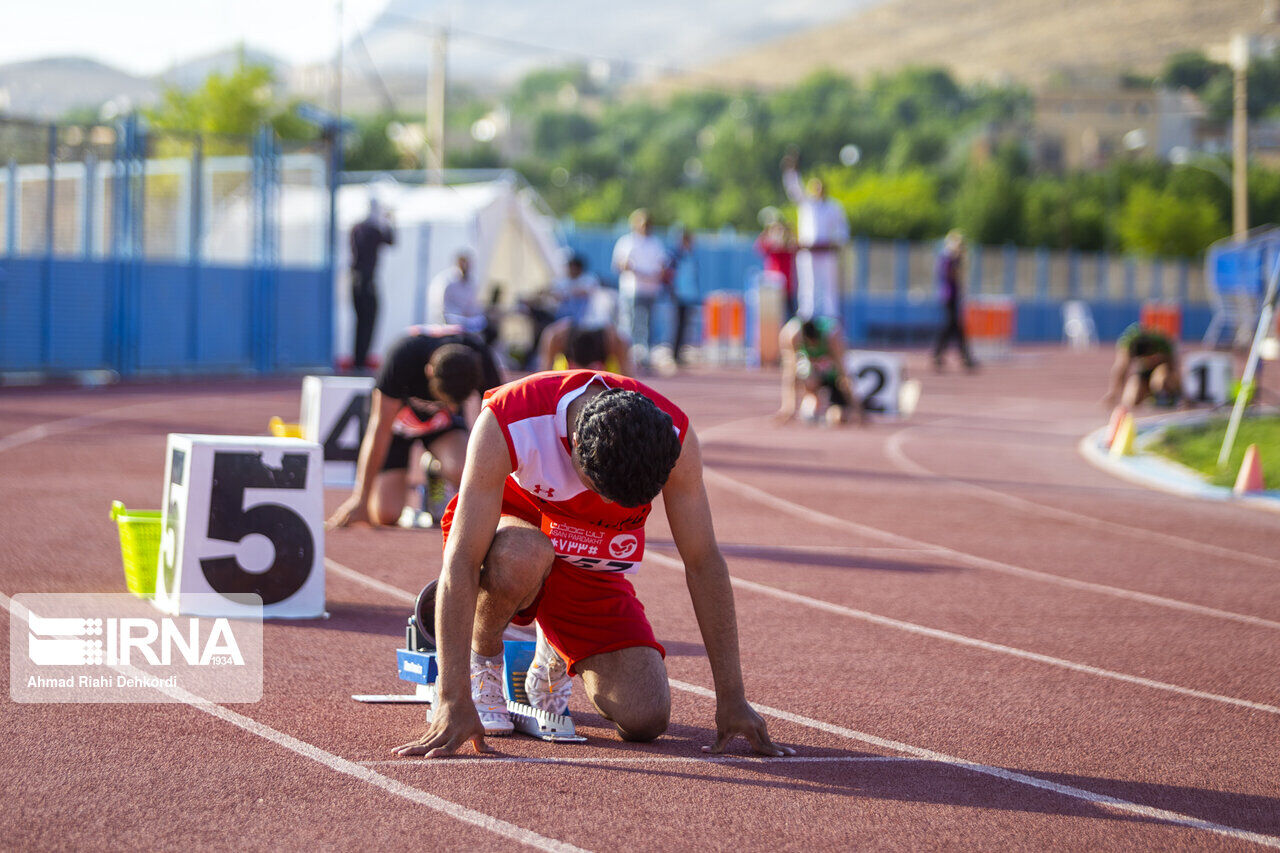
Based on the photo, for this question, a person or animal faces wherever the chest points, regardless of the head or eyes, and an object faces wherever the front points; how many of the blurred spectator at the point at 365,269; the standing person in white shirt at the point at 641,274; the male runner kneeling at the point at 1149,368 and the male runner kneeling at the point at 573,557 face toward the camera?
3

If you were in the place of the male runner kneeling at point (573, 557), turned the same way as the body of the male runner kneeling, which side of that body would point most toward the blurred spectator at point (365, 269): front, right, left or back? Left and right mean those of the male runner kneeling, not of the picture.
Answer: back

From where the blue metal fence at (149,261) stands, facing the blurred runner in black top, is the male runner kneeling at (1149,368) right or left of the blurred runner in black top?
left

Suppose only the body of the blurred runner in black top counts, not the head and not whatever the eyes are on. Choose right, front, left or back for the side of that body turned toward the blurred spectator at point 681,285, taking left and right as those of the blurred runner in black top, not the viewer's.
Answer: back

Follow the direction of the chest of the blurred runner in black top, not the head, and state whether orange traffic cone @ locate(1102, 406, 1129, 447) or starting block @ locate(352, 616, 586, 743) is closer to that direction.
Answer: the starting block

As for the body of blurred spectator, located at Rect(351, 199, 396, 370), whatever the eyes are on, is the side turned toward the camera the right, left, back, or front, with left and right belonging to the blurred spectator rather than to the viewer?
right

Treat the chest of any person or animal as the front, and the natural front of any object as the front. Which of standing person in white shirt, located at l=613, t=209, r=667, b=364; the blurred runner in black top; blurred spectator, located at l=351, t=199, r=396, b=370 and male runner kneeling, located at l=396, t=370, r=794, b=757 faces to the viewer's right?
the blurred spectator

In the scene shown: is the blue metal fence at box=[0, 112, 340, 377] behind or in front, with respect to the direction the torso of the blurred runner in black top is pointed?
behind

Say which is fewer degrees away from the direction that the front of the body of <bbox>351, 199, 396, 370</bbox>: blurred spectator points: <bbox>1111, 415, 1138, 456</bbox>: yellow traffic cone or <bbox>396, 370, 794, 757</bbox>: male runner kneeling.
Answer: the yellow traffic cone
